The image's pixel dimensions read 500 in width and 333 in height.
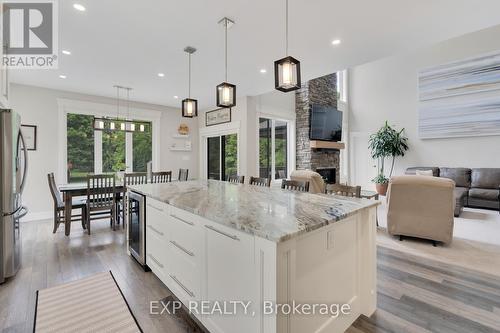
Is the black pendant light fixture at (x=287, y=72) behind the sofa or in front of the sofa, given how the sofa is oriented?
in front

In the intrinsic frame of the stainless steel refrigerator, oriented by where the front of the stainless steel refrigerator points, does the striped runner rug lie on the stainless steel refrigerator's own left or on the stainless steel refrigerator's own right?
on the stainless steel refrigerator's own right

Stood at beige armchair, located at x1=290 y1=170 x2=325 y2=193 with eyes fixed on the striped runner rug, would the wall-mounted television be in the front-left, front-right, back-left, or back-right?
back-right

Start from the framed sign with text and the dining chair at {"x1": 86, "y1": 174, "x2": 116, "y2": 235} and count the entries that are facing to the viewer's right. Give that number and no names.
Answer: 0

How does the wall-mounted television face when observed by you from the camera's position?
facing the viewer and to the right of the viewer

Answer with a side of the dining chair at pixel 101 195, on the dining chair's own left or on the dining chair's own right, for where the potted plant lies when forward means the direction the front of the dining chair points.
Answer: on the dining chair's own right

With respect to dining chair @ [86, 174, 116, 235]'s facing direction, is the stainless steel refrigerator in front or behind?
behind

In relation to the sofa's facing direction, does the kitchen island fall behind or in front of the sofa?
in front

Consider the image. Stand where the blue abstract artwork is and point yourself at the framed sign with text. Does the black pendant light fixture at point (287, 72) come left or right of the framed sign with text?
left

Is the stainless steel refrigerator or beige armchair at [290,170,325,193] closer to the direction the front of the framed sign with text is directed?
the stainless steel refrigerator

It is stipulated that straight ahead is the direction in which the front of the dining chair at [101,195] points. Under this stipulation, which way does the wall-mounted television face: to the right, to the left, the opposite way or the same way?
the opposite way

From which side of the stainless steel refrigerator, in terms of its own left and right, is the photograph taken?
right

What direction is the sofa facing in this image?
toward the camera

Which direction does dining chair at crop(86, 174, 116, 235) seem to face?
away from the camera

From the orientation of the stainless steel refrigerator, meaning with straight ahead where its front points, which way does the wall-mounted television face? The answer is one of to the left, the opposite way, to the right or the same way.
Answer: to the right

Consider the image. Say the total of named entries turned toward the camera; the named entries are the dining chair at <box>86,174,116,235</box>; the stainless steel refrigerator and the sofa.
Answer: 1

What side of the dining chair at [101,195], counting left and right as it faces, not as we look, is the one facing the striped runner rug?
back
